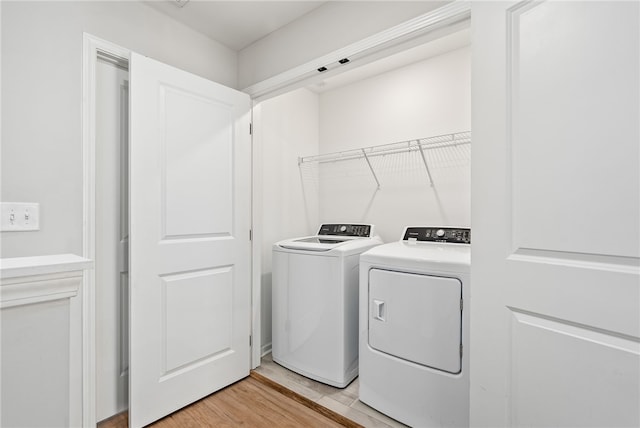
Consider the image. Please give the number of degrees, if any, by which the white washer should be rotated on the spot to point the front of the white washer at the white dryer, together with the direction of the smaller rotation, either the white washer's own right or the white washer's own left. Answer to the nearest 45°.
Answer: approximately 90° to the white washer's own left

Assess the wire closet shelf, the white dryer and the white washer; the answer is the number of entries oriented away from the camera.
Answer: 0

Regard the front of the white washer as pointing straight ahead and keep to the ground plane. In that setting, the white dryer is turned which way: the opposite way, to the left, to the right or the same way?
the same way

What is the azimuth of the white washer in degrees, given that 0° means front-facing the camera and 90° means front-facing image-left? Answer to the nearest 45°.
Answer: approximately 45°

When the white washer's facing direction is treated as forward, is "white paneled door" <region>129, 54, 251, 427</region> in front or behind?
in front

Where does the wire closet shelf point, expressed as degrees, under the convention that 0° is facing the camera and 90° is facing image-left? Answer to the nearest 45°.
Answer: approximately 45°

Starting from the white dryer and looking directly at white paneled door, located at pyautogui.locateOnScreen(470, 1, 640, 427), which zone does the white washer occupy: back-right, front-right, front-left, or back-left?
back-right

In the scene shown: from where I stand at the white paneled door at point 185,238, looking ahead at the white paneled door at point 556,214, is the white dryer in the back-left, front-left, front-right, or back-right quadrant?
front-left

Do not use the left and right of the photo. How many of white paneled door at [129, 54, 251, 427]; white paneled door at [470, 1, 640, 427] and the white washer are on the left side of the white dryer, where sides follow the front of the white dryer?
1

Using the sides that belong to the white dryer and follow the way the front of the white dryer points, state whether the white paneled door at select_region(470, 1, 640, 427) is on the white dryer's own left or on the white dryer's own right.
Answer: on the white dryer's own left

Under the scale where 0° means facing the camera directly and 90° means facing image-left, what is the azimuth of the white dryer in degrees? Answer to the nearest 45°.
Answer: approximately 45°

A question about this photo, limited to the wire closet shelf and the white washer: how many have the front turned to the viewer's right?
0

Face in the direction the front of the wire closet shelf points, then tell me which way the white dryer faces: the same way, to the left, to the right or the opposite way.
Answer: the same way

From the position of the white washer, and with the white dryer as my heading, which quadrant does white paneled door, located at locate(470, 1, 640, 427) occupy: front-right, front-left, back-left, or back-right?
front-right
